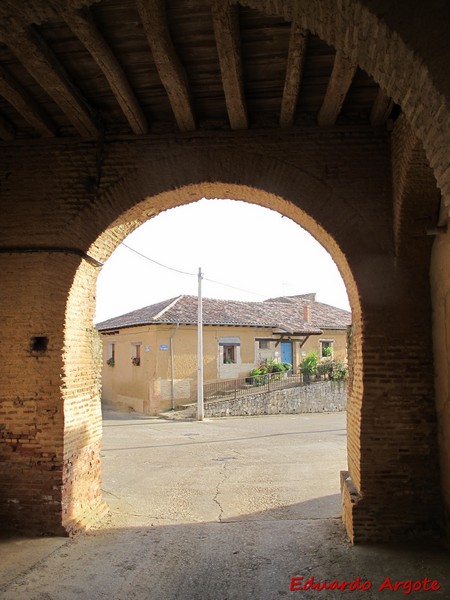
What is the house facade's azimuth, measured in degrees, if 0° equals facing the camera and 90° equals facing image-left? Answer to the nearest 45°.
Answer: approximately 315°

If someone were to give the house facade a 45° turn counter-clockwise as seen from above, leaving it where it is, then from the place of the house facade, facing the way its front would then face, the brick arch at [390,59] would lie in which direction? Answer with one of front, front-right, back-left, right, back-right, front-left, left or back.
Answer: right

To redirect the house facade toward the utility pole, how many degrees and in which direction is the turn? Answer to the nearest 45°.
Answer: approximately 45° to its right

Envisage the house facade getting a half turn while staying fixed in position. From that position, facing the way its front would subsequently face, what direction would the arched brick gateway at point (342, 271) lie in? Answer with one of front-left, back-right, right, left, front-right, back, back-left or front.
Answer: back-left
